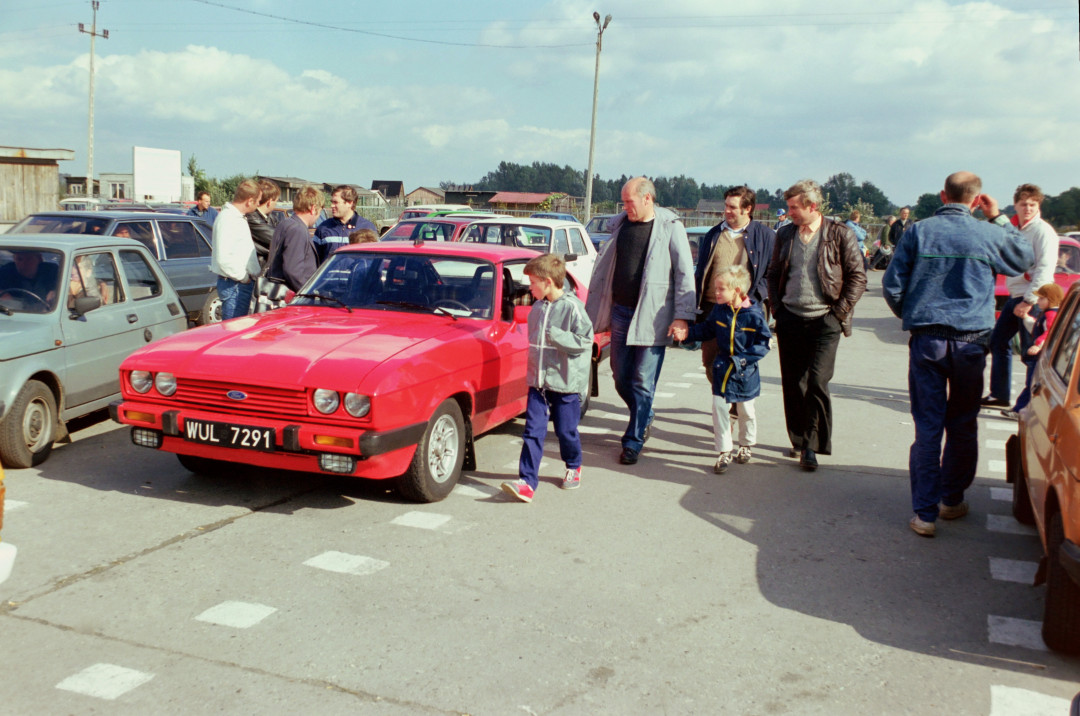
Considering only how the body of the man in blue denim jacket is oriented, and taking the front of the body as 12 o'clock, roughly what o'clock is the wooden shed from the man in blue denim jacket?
The wooden shed is roughly at 10 o'clock from the man in blue denim jacket.

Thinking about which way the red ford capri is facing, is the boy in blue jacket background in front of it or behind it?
behind

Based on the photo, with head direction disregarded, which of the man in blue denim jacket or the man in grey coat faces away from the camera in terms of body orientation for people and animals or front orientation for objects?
the man in blue denim jacket

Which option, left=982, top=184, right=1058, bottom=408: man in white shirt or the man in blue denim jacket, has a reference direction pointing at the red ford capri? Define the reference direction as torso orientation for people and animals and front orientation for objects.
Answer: the man in white shirt

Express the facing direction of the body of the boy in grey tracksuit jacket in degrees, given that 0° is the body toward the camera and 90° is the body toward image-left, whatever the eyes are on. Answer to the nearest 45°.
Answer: approximately 45°

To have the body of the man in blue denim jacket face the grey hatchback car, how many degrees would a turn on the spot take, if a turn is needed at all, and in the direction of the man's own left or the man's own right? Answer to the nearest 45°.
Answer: approximately 90° to the man's own left

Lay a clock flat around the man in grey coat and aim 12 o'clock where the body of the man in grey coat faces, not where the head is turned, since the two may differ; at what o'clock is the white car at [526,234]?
The white car is roughly at 4 o'clock from the man in grey coat.

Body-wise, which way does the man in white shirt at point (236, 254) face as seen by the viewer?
to the viewer's right

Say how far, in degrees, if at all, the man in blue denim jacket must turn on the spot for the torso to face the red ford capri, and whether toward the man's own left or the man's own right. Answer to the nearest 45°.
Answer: approximately 90° to the man's own left

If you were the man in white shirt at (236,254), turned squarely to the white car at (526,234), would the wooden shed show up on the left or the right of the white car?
left

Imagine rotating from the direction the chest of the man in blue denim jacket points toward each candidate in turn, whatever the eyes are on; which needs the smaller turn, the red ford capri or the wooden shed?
the wooden shed

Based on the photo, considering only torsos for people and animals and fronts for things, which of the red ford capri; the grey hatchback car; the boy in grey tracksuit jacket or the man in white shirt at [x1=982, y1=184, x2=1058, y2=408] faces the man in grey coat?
the man in white shirt

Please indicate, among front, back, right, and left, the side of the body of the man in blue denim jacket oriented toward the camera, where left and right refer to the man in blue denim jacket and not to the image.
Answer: back
